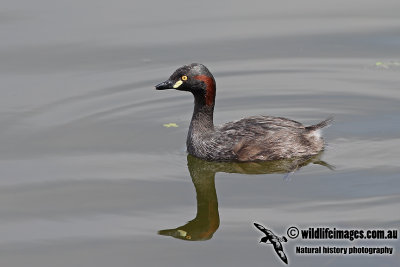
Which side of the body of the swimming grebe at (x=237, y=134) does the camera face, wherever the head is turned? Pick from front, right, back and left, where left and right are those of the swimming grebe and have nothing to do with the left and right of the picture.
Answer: left

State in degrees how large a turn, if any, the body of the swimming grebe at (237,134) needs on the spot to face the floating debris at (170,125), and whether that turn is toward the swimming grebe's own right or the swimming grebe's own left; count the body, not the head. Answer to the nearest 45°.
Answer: approximately 45° to the swimming grebe's own right
